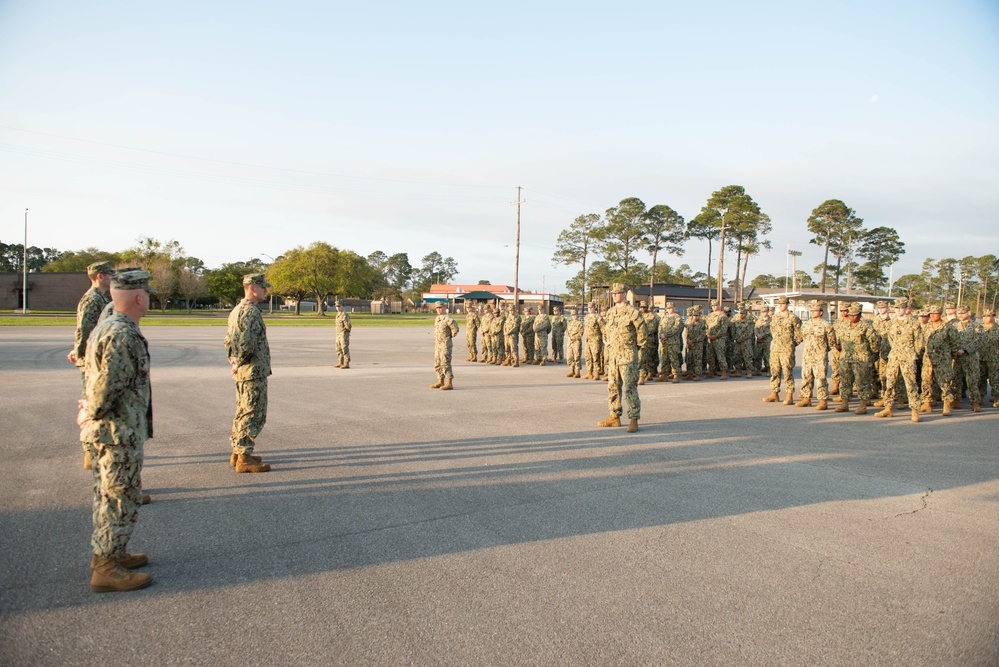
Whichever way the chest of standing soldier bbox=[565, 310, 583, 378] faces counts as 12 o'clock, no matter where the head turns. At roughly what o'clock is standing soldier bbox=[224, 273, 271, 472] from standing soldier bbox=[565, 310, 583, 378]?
standing soldier bbox=[224, 273, 271, 472] is roughly at 11 o'clock from standing soldier bbox=[565, 310, 583, 378].

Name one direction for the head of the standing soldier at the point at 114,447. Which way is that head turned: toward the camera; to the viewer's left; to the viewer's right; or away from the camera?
to the viewer's right

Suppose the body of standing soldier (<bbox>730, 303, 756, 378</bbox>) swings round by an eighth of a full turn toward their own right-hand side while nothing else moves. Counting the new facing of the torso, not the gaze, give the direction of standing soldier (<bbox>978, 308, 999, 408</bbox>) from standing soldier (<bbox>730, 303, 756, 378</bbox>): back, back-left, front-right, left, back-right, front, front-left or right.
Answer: back-left

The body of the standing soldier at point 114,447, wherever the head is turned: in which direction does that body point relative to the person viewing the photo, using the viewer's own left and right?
facing to the right of the viewer

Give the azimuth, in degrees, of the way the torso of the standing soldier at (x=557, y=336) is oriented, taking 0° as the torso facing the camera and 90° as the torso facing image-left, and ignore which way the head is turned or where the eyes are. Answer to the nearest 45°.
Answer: approximately 45°

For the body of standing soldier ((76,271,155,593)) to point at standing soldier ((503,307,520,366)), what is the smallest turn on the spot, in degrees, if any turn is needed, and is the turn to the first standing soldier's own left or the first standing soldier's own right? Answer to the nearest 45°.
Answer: approximately 45° to the first standing soldier's own left

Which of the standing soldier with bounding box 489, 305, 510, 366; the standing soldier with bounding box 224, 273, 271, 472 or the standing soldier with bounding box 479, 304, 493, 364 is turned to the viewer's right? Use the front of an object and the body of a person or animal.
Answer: the standing soldier with bounding box 224, 273, 271, 472

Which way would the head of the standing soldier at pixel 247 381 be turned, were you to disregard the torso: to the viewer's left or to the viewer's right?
to the viewer's right

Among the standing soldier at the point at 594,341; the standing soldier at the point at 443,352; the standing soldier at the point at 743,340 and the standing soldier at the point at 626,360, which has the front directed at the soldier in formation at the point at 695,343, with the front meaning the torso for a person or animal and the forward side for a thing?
the standing soldier at the point at 743,340

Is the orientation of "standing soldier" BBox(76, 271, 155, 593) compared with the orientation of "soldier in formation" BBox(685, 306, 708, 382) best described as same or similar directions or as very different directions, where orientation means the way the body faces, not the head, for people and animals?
very different directions

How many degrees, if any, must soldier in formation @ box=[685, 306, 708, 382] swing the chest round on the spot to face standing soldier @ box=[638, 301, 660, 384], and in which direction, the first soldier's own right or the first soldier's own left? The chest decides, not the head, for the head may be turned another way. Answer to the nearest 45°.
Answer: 0° — they already face them

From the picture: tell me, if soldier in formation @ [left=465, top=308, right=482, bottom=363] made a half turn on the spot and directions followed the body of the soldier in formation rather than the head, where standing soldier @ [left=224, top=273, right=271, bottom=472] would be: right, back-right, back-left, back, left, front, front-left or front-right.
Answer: back-right

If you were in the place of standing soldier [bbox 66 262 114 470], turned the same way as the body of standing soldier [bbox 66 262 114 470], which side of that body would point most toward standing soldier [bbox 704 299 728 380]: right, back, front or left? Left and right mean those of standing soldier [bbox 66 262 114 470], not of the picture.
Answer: front

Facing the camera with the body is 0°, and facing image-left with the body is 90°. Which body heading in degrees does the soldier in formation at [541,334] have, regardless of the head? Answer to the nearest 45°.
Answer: approximately 45°

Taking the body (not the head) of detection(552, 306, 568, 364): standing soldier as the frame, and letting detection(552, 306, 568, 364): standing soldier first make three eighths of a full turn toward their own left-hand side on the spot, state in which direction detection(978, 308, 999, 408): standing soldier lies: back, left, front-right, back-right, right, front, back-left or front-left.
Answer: front-right
